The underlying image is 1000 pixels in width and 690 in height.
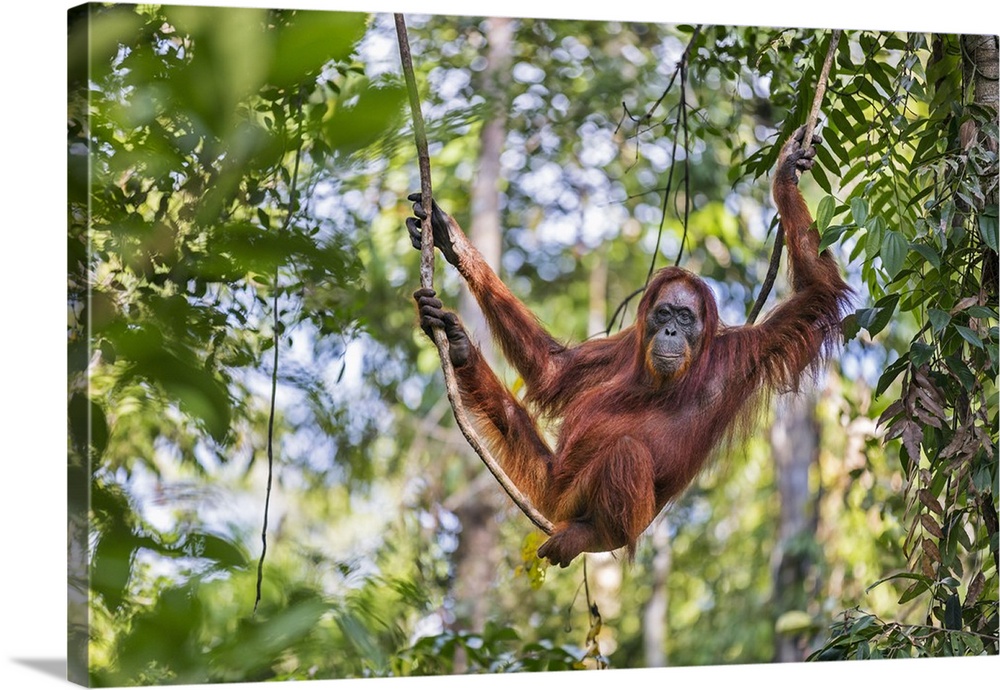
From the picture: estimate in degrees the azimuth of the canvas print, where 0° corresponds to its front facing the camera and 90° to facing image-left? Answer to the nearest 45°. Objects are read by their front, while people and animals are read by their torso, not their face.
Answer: approximately 315°
